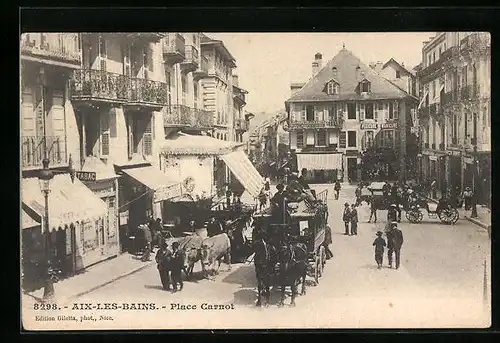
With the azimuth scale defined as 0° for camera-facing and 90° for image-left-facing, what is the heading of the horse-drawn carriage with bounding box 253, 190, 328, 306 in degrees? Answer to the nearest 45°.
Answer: approximately 45°

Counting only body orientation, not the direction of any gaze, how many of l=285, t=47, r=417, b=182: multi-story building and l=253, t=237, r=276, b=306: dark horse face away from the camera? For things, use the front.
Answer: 0

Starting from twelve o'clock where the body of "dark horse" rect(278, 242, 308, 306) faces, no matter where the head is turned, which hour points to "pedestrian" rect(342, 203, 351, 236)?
The pedestrian is roughly at 7 o'clock from the dark horse.

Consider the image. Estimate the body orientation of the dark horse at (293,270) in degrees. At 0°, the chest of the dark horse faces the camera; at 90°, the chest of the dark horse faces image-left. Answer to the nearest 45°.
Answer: approximately 45°

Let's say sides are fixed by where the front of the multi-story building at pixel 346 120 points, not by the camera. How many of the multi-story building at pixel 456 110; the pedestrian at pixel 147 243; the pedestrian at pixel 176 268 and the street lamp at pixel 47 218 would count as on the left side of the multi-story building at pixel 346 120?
1

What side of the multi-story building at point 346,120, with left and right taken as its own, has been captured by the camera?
front

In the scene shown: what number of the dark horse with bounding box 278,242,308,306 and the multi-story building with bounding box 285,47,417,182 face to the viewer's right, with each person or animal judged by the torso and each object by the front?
0

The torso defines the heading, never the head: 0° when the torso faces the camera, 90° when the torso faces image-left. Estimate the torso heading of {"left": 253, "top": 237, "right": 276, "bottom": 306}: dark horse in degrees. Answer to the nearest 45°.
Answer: approximately 45°

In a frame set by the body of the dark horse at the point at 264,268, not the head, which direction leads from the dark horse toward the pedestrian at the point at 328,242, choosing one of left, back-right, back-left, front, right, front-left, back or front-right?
back-left

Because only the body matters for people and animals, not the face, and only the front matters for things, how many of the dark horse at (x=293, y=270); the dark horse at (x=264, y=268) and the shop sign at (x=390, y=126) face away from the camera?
0

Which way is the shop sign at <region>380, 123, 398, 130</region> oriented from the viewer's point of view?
toward the camera
